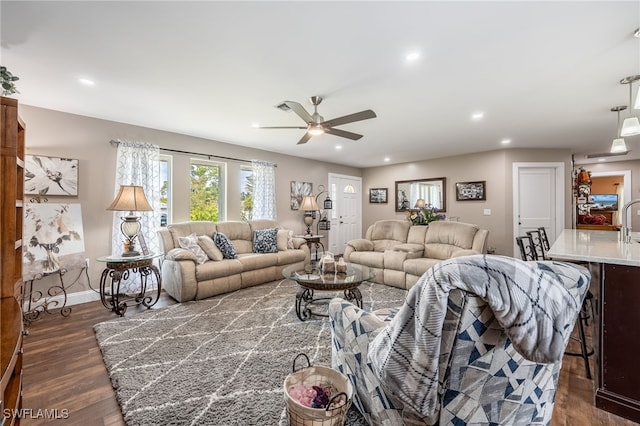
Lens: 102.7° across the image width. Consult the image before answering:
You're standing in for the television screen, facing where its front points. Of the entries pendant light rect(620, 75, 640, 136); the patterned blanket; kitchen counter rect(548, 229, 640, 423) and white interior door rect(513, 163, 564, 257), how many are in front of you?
4

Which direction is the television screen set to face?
toward the camera

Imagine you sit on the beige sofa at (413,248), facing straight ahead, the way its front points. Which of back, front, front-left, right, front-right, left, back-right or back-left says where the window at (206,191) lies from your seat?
front-right

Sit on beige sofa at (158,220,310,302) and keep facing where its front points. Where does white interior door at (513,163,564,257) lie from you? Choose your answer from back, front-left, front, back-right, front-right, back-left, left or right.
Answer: front-left

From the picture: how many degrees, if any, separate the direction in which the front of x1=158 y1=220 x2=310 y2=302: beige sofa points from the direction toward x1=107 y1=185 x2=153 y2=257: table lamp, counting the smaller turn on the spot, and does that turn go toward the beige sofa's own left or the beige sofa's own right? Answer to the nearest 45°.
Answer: approximately 135° to the beige sofa's own right

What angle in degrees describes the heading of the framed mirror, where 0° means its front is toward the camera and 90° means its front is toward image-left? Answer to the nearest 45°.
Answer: approximately 45°

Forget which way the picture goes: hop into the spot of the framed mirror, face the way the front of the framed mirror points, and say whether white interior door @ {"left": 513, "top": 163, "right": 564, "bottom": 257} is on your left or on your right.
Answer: on your left

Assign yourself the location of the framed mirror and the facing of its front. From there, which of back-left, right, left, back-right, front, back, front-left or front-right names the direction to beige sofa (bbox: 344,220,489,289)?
front-left

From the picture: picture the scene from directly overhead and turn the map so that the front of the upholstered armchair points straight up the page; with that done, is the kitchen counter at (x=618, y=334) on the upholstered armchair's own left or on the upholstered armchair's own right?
on the upholstered armchair's own right

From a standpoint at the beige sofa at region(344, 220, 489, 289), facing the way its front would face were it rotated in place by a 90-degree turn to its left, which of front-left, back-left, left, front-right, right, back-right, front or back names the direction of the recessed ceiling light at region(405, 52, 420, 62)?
front-right

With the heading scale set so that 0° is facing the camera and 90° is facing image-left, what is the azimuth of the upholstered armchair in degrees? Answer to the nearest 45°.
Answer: approximately 135°

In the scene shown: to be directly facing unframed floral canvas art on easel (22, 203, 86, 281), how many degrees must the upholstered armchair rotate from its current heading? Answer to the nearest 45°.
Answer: approximately 45° to its left

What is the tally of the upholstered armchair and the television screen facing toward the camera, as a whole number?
1

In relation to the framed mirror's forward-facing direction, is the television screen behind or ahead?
behind

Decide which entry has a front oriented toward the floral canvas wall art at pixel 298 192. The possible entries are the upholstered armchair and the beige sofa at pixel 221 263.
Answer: the upholstered armchair

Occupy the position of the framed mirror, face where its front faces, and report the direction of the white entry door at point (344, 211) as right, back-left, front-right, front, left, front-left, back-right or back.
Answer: front-right
